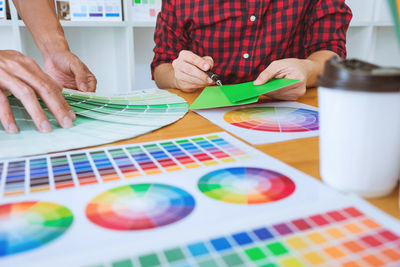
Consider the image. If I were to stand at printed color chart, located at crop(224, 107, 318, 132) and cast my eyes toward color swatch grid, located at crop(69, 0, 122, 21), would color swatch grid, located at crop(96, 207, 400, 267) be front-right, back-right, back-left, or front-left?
back-left

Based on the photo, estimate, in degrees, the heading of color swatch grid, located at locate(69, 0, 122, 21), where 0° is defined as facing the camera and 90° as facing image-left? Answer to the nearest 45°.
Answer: approximately 0°

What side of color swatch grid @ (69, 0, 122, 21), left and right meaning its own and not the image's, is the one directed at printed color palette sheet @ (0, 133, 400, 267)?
front

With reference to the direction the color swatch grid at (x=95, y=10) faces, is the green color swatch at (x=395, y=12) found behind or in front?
in front

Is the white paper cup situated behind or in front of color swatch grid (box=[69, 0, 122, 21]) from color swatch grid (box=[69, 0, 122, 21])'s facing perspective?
in front

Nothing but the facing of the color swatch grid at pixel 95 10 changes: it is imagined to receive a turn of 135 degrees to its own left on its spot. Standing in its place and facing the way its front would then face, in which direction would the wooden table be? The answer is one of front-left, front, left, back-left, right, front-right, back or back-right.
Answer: back-right

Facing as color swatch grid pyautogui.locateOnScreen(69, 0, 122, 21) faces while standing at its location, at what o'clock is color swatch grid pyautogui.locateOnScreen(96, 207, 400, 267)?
color swatch grid pyautogui.locateOnScreen(96, 207, 400, 267) is roughly at 12 o'clock from color swatch grid pyautogui.locateOnScreen(69, 0, 122, 21).

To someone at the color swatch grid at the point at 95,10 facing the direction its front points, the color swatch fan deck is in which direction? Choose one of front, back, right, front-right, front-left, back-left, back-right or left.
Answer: front
